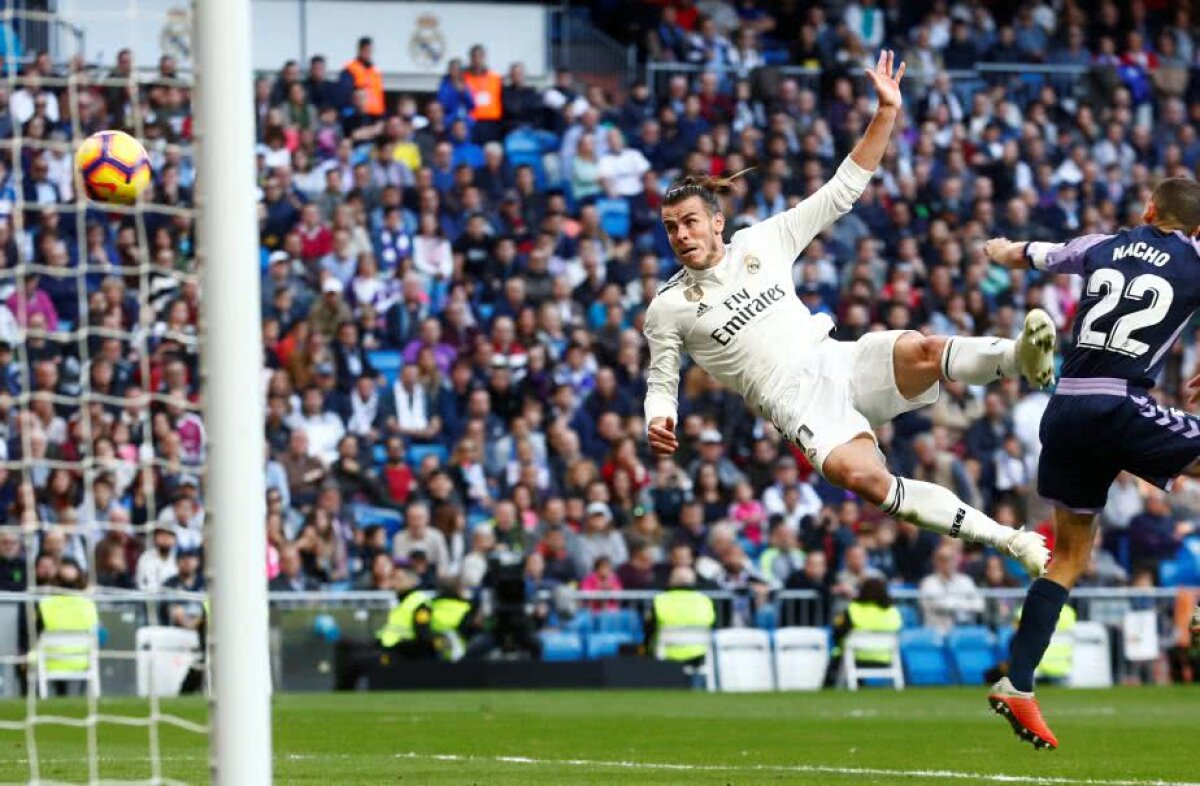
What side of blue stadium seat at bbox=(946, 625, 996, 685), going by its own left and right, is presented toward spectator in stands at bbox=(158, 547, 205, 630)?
right

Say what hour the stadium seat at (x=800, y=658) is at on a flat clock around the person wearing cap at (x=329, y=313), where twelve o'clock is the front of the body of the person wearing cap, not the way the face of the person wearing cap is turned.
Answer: The stadium seat is roughly at 10 o'clock from the person wearing cap.

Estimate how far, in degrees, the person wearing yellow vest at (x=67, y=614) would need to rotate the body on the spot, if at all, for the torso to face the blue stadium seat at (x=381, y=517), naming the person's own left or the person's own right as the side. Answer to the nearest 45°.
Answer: approximately 45° to the person's own right

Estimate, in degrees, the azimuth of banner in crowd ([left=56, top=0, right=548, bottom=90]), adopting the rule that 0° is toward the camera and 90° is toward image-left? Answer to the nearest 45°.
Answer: approximately 0°

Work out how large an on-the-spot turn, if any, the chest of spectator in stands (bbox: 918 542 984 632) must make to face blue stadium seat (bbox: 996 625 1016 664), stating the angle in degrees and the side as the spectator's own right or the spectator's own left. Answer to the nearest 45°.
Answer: approximately 90° to the spectator's own left

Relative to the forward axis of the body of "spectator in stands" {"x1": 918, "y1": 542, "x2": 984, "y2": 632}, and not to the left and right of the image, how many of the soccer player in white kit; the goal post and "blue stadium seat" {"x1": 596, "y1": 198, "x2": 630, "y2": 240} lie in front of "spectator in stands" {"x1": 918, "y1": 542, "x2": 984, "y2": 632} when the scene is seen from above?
2

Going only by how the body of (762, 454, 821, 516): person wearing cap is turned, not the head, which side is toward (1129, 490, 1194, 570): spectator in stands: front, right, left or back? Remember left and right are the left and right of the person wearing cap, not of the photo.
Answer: left

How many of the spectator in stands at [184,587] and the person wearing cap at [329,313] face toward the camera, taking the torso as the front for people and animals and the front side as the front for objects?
2

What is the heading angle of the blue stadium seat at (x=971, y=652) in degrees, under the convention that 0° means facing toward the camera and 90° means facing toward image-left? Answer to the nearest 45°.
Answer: approximately 0°

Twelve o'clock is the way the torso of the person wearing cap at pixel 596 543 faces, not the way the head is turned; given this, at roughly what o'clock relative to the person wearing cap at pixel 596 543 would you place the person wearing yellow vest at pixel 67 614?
the person wearing yellow vest at pixel 67 614 is roughly at 2 o'clock from the person wearing cap at pixel 596 543.

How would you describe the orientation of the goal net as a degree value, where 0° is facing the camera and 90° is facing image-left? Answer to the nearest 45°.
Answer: approximately 270°

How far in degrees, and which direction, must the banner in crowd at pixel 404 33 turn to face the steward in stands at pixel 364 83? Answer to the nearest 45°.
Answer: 0° — it already faces them

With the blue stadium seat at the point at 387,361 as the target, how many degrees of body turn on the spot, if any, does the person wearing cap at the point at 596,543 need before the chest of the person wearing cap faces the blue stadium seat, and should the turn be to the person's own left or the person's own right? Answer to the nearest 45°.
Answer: approximately 135° to the person's own right
